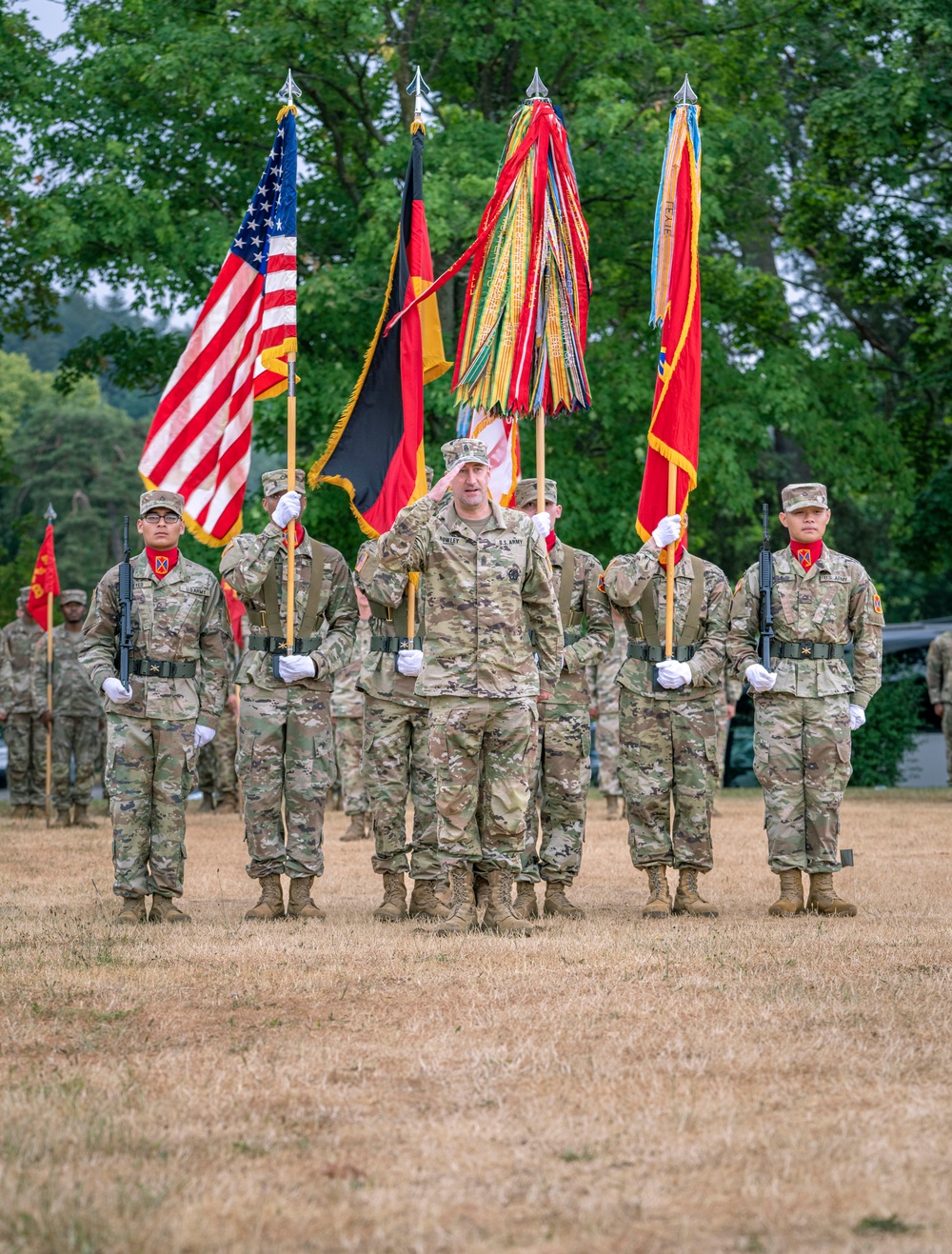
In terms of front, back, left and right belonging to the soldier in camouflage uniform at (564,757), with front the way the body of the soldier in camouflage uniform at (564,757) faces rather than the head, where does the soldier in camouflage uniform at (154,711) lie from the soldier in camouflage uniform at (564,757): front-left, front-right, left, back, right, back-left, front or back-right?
right

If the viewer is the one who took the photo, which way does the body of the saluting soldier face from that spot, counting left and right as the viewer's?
facing the viewer

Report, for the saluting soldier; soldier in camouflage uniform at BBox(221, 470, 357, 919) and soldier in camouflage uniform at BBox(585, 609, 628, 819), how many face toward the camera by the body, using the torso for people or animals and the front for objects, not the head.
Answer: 3

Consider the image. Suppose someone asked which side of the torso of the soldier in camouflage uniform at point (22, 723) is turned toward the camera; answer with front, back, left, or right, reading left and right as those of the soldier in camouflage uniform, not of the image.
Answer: front

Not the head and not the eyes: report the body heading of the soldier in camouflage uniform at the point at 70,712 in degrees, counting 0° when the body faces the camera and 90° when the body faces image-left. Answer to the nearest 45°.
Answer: approximately 0°

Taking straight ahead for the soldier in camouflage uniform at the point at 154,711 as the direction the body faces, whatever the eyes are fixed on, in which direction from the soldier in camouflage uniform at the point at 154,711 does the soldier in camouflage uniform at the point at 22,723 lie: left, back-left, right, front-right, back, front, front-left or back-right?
back
